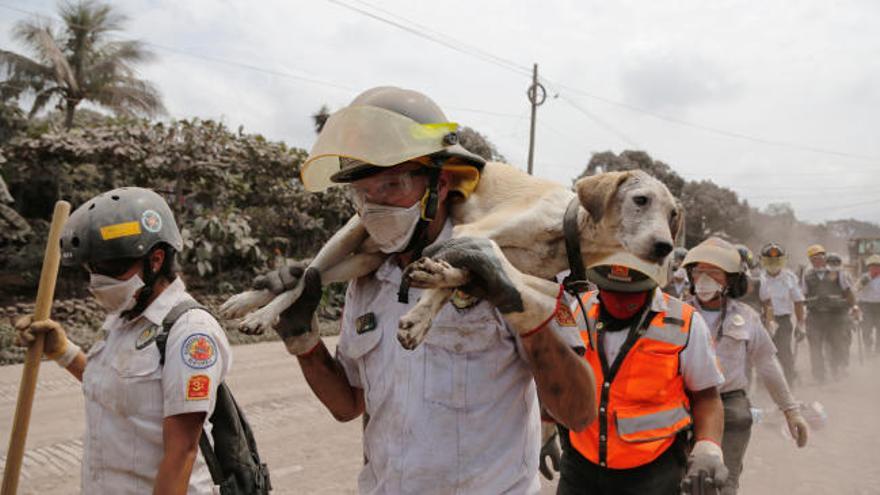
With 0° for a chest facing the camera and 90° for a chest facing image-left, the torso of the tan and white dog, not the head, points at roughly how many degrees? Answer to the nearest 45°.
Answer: approximately 270°
